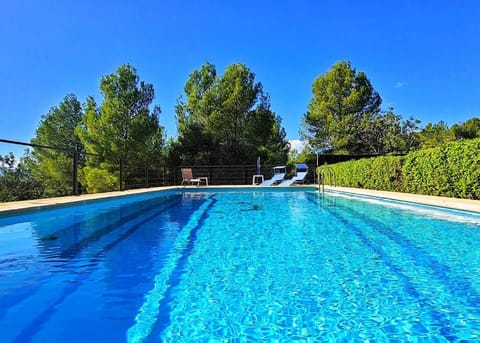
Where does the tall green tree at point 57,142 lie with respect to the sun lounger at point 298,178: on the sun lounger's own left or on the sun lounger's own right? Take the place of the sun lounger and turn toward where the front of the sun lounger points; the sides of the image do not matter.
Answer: on the sun lounger's own right

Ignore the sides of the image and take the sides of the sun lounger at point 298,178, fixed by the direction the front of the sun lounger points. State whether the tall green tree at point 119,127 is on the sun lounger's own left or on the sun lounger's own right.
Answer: on the sun lounger's own right

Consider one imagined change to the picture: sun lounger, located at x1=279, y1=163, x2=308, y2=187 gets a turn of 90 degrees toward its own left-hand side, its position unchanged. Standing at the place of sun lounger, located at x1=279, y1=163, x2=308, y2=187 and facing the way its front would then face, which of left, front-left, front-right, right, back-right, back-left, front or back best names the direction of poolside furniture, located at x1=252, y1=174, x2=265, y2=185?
back

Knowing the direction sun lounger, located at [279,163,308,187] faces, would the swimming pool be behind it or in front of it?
in front

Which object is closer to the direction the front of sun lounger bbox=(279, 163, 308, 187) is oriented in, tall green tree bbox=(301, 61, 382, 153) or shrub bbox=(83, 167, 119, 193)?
the shrub

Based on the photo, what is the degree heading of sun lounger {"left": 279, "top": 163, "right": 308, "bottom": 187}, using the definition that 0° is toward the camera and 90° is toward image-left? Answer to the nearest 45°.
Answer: approximately 45°
